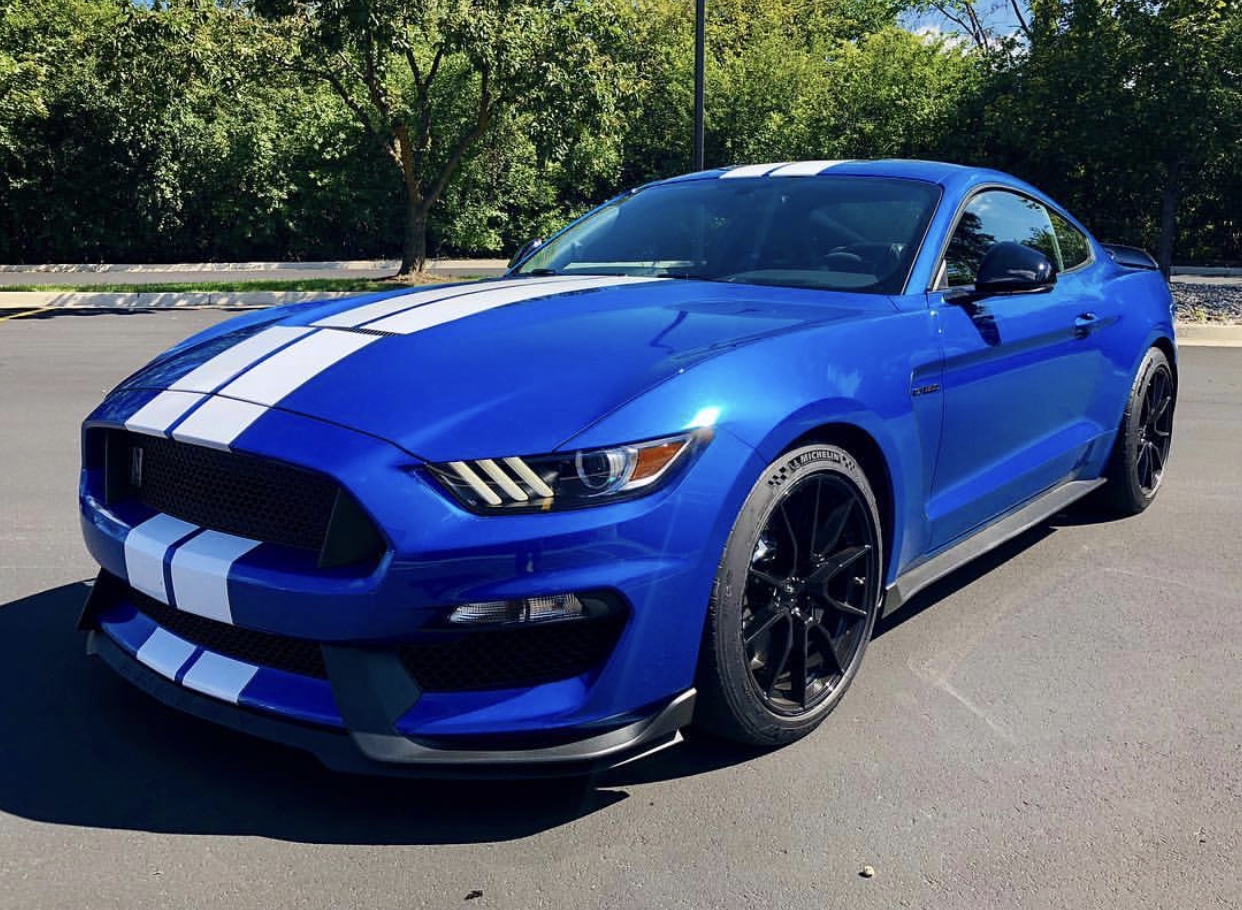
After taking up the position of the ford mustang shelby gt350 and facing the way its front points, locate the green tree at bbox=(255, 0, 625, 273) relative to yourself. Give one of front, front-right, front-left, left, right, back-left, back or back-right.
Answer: back-right

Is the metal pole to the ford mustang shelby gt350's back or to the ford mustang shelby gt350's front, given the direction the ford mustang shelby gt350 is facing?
to the back

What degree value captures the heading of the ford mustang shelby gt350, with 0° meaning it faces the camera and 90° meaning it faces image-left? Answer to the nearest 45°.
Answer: approximately 45°
